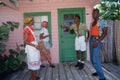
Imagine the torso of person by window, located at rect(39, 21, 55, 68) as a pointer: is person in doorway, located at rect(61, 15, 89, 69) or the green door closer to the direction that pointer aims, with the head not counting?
the person in doorway

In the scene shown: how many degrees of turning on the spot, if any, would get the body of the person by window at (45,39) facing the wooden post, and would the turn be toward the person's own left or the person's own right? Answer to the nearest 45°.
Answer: approximately 45° to the person's own left

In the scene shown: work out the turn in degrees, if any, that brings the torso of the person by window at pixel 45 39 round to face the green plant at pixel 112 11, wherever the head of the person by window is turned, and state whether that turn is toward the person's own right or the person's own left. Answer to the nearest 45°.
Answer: approximately 90° to the person's own left

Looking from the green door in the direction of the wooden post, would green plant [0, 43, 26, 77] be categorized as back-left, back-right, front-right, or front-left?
back-right

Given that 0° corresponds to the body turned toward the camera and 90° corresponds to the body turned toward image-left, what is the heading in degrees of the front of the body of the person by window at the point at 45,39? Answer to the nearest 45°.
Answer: approximately 315°

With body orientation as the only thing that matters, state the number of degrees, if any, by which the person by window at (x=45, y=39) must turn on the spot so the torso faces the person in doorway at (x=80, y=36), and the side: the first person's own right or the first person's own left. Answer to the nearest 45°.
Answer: approximately 45° to the first person's own left
